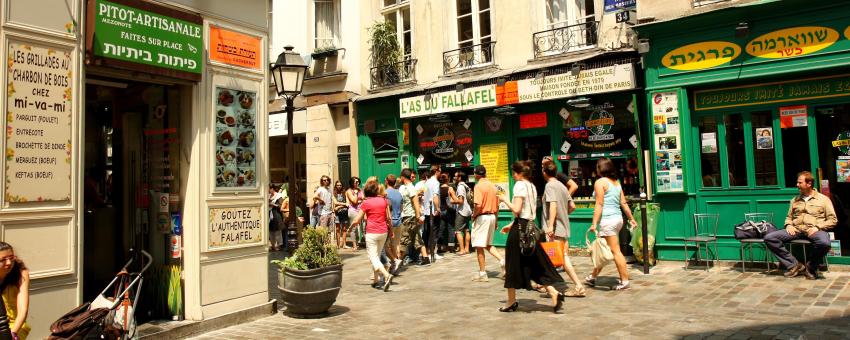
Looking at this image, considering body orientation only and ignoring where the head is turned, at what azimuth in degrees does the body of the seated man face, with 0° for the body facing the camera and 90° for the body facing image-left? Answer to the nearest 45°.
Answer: approximately 45°

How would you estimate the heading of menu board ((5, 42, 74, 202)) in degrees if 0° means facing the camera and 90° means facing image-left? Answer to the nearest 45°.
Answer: approximately 315°
